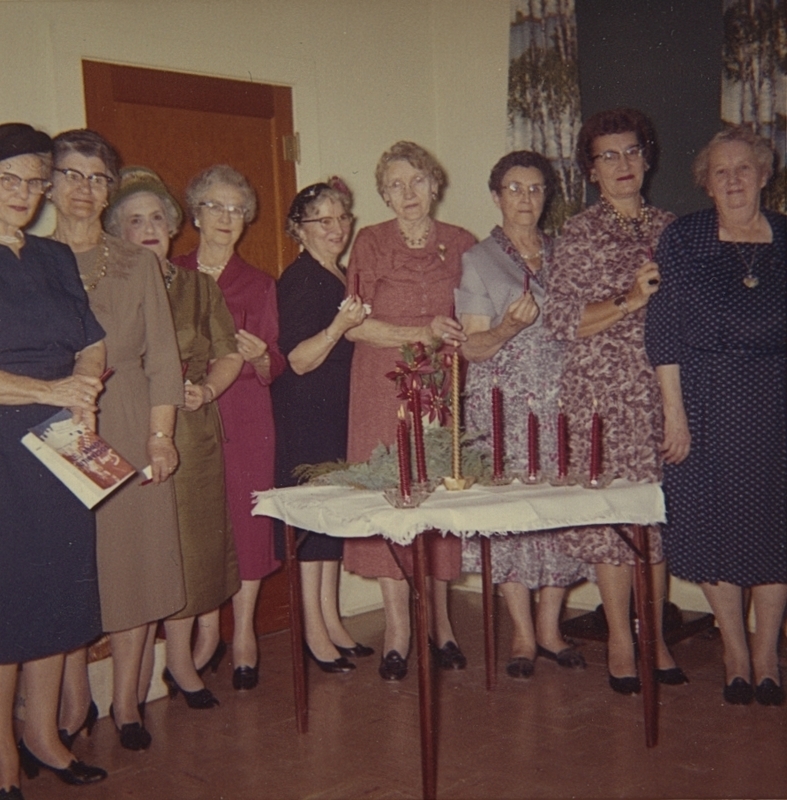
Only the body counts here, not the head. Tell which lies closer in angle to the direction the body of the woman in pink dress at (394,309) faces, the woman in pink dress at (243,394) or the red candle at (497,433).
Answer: the red candle

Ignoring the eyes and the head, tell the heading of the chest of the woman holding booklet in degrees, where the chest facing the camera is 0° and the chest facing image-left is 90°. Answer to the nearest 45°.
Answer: approximately 315°

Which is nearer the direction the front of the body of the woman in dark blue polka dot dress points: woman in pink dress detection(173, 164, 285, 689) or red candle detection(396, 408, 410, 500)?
the red candle

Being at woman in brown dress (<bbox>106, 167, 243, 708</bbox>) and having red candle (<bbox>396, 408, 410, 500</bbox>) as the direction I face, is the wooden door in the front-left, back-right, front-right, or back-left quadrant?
back-left

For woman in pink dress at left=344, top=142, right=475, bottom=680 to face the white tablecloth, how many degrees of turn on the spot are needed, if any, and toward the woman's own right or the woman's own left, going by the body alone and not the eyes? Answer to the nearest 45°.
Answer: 0° — they already face it

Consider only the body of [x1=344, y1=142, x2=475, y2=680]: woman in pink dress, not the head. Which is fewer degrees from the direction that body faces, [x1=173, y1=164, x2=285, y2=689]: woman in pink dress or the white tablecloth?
the white tablecloth

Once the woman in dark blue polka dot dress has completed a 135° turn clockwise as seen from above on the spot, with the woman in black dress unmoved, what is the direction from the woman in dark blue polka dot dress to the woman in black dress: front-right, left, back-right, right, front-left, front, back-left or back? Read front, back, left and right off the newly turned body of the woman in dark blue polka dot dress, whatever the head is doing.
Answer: front-left

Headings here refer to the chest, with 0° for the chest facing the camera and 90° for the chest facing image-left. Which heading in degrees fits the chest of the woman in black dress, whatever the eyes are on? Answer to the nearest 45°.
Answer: approximately 315°

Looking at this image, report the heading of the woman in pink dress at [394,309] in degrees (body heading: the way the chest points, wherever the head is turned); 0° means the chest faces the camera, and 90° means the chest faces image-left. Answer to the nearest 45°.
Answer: approximately 0°

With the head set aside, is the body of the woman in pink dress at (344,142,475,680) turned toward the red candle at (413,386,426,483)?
yes
